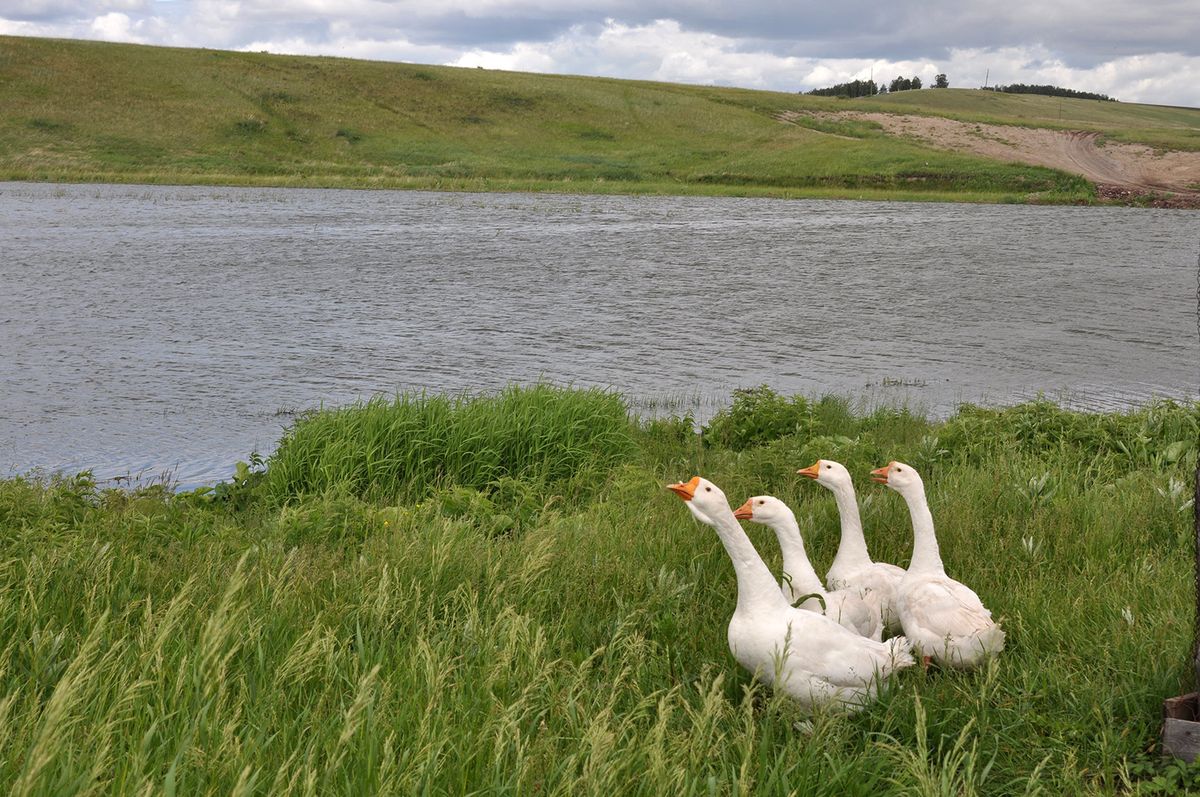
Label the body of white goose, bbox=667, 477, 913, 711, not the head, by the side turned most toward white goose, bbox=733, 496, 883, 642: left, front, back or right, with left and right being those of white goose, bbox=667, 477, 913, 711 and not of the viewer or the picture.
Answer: right

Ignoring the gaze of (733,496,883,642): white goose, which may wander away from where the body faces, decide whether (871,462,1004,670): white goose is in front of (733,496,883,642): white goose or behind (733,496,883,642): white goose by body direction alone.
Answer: behind

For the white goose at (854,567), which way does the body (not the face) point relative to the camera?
to the viewer's left

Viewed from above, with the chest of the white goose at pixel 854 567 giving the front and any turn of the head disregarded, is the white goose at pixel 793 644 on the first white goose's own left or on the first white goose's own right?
on the first white goose's own left

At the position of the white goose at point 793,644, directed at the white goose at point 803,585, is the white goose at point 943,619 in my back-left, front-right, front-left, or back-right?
front-right

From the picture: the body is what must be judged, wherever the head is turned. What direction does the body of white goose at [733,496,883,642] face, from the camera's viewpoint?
to the viewer's left

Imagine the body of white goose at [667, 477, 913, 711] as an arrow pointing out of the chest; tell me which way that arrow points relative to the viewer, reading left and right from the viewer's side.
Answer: facing to the left of the viewer

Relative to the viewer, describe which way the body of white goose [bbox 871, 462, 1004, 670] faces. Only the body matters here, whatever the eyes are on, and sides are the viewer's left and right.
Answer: facing to the left of the viewer
